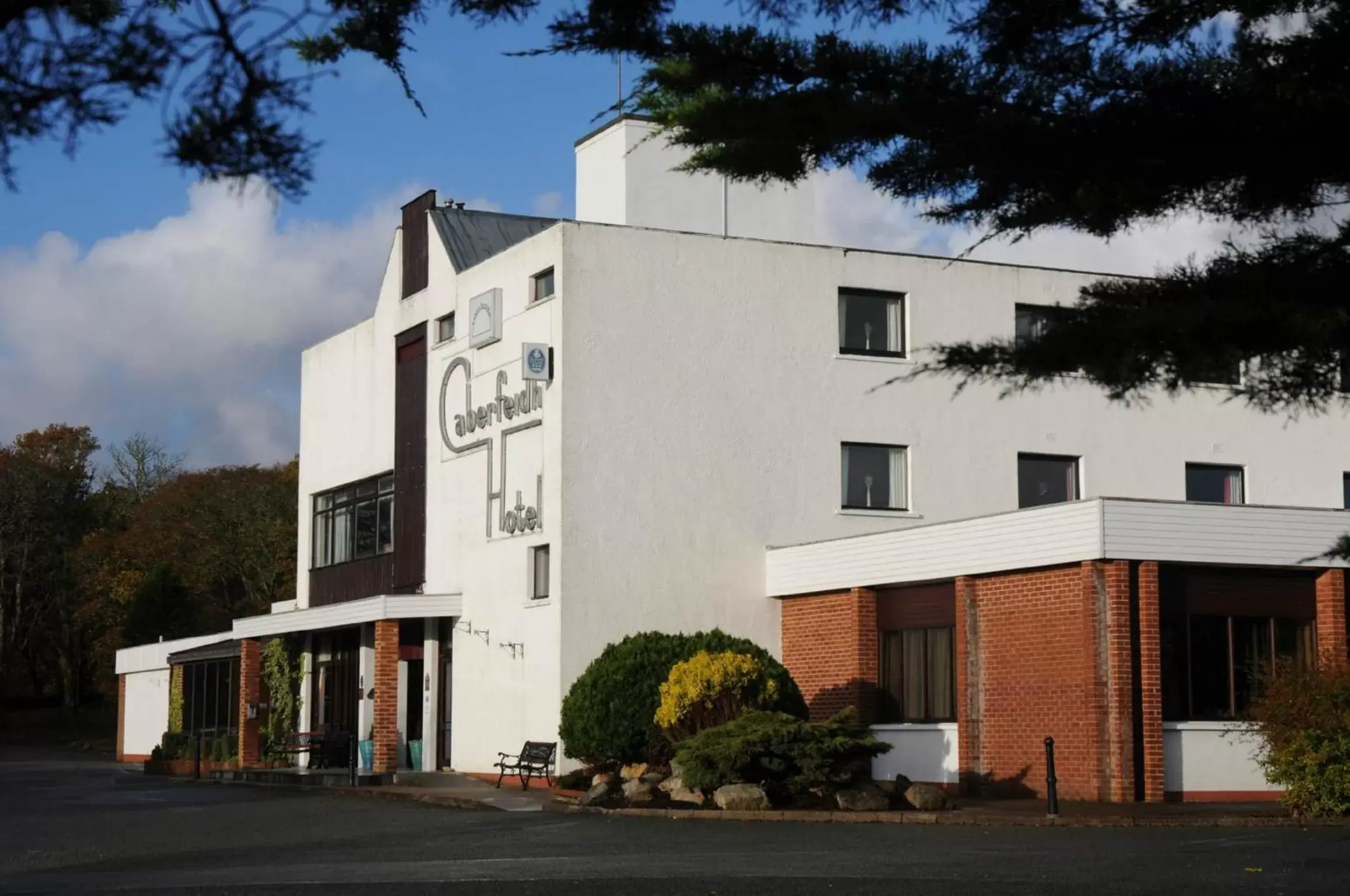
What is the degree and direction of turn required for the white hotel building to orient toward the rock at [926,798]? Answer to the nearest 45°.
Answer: approximately 45° to its left

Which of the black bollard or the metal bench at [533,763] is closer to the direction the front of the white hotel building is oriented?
the metal bench

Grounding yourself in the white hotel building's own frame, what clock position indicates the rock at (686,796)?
The rock is roughly at 11 o'clock from the white hotel building.

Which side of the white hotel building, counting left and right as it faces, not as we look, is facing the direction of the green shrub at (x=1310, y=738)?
left

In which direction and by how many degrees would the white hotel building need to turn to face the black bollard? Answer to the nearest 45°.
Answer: approximately 45° to its left

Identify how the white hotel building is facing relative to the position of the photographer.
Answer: facing the viewer and to the left of the viewer

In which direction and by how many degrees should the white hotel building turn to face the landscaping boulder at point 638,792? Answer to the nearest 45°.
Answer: approximately 45° to its left

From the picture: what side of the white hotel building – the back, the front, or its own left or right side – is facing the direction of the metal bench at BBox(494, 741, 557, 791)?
front

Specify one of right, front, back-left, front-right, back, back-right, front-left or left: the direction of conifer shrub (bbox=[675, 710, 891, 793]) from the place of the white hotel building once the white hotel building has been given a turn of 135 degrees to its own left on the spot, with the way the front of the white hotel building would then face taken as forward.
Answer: right

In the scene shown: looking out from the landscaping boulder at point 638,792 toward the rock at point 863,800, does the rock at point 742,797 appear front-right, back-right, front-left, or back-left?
front-right

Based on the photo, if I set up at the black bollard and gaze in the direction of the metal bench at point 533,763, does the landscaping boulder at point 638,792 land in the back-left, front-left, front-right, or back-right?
front-left

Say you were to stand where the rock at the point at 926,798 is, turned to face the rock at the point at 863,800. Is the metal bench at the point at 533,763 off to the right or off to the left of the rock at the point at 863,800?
right
